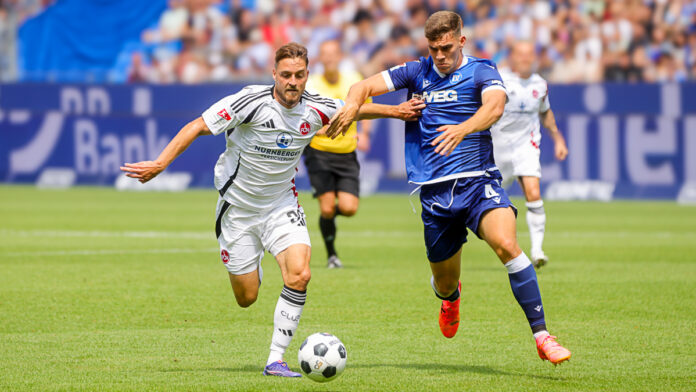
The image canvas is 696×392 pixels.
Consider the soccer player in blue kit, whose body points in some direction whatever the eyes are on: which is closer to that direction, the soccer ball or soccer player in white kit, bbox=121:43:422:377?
the soccer ball

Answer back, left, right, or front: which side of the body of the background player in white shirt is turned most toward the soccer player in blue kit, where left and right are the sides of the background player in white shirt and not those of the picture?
front

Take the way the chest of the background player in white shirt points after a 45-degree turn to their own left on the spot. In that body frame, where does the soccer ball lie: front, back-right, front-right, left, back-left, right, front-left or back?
front-right

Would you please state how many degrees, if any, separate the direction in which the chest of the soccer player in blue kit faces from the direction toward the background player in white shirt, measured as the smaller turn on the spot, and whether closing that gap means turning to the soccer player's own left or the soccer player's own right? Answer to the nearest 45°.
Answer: approximately 180°

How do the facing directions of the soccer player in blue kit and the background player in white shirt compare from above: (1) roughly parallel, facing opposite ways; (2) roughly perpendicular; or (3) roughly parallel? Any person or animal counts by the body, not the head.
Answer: roughly parallel

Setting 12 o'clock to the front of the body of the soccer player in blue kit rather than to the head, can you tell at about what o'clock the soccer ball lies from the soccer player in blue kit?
The soccer ball is roughly at 1 o'clock from the soccer player in blue kit.

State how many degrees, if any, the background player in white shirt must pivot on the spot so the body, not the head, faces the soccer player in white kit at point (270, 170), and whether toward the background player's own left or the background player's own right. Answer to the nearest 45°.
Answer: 0° — they already face them

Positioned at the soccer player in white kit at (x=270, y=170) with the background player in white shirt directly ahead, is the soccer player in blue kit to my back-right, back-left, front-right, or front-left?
front-right

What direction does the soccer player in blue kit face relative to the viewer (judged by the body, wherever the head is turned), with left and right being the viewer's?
facing the viewer

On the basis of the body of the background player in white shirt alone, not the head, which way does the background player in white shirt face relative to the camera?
toward the camera

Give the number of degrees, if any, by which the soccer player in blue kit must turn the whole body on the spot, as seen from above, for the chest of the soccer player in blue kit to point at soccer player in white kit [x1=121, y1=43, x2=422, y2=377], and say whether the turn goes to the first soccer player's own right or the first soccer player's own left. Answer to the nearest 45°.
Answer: approximately 90° to the first soccer player's own right

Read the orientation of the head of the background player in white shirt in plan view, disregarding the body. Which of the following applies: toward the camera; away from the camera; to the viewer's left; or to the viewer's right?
toward the camera

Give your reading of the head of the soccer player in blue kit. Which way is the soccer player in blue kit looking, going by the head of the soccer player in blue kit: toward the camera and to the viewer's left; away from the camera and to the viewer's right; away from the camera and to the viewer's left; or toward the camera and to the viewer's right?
toward the camera and to the viewer's left

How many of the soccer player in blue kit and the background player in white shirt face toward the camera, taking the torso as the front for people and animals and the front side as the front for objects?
2
